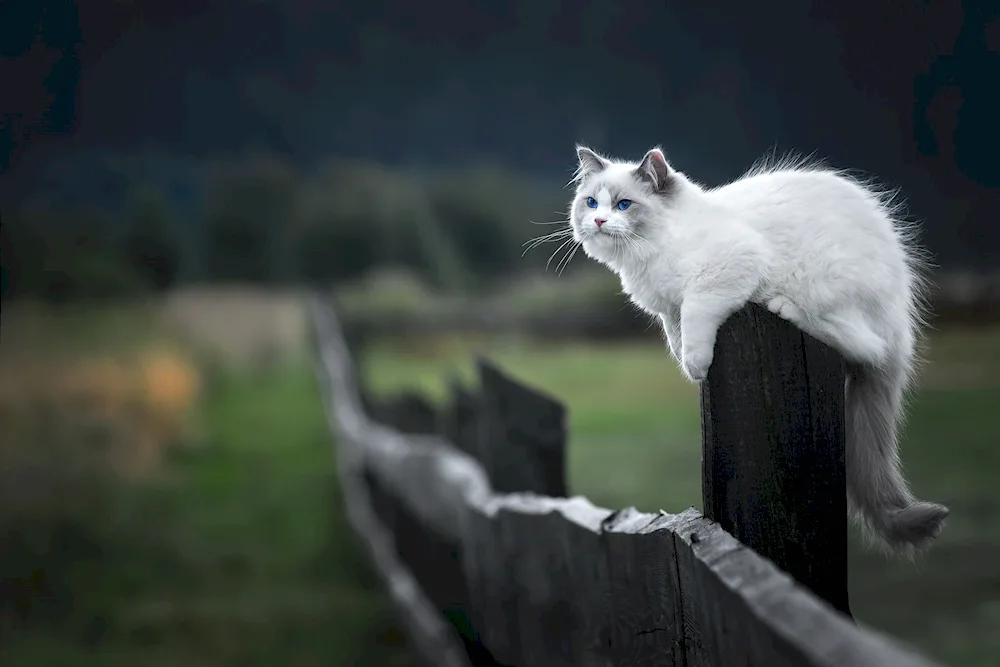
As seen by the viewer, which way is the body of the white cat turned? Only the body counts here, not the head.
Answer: to the viewer's left

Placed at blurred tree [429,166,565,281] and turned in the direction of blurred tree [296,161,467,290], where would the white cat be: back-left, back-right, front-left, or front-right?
back-left

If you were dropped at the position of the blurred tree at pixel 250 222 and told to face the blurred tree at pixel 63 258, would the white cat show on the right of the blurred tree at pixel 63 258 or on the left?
left

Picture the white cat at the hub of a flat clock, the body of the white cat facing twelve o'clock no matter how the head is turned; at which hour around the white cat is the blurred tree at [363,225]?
The blurred tree is roughly at 2 o'clock from the white cat.

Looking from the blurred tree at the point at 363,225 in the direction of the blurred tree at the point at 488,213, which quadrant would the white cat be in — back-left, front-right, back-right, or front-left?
front-right

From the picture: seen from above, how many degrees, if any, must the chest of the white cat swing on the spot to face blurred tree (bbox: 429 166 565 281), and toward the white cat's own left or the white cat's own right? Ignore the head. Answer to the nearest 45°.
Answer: approximately 90° to the white cat's own right

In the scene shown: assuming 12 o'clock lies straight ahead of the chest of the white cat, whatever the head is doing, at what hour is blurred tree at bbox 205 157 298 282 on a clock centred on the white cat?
The blurred tree is roughly at 2 o'clock from the white cat.
